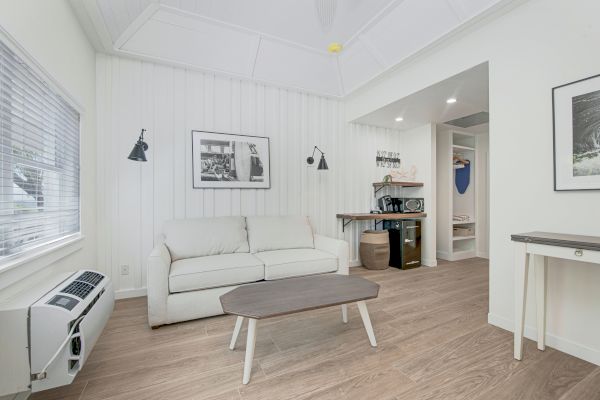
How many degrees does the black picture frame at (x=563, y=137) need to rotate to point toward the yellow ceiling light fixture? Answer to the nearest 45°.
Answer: approximately 45° to its right

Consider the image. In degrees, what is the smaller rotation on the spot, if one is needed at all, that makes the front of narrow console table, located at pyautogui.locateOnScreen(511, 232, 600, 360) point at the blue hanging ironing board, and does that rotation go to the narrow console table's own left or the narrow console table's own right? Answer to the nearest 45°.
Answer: approximately 135° to the narrow console table's own right

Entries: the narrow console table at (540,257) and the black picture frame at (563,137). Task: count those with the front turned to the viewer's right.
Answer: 0

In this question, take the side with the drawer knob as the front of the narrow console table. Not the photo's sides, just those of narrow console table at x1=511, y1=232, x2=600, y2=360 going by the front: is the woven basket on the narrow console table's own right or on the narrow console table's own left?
on the narrow console table's own right

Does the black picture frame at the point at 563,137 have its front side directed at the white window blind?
yes

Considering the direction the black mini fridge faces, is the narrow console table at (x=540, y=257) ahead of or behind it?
ahead

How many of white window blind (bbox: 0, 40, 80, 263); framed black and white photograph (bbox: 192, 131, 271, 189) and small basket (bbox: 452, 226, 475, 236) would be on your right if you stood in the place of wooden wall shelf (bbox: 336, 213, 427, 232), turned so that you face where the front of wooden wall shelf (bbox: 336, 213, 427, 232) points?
2

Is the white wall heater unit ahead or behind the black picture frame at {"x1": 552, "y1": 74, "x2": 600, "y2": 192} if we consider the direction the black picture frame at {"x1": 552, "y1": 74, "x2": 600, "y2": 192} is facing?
ahead

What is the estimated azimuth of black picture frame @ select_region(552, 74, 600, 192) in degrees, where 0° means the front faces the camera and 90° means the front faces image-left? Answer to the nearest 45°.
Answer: approximately 45°

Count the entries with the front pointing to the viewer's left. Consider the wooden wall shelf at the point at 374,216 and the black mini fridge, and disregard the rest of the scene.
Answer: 0

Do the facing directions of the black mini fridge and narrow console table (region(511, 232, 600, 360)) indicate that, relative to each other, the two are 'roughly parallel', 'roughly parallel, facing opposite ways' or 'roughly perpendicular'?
roughly perpendicular

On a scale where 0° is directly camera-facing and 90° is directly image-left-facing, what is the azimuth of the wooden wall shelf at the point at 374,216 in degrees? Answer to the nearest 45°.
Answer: approximately 315°

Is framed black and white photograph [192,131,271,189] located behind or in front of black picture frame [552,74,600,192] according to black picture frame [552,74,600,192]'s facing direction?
in front

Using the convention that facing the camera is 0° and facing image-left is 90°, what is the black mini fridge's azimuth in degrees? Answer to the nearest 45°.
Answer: approximately 315°

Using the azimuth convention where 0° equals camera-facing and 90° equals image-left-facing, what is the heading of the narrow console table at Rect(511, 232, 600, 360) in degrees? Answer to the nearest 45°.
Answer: approximately 45°

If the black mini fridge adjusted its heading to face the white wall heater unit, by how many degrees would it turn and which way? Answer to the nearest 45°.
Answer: approximately 90° to its right
